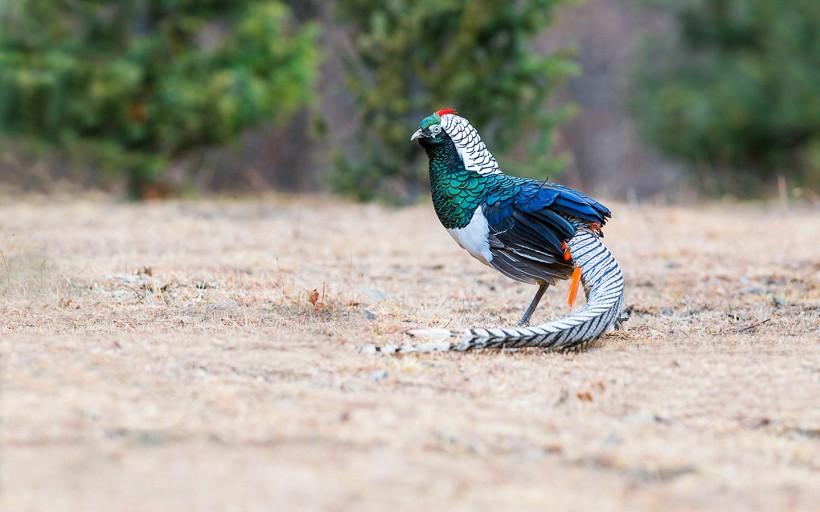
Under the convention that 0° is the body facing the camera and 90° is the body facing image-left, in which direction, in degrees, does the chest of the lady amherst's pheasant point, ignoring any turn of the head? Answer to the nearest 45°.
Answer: approximately 90°
